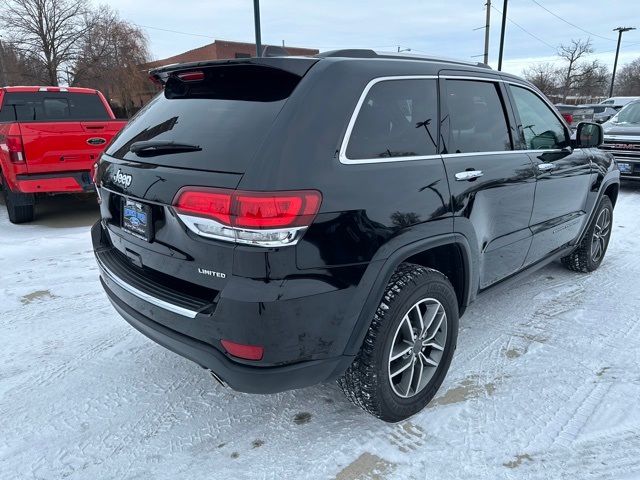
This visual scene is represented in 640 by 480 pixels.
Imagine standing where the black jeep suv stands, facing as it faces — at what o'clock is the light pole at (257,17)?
The light pole is roughly at 10 o'clock from the black jeep suv.

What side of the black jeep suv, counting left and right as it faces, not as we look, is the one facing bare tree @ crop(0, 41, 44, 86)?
left

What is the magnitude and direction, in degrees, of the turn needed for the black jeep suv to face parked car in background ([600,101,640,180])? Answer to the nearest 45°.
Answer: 0° — it already faces it

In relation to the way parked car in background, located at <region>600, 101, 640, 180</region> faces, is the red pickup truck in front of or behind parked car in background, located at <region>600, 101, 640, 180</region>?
in front

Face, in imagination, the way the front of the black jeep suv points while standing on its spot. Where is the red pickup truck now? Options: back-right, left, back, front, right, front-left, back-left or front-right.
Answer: left

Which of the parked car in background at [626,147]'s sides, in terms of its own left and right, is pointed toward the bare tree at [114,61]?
right

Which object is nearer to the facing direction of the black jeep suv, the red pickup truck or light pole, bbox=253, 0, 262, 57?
the light pole

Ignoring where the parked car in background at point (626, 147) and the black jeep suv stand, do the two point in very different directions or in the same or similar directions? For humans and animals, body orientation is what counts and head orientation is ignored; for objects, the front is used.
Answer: very different directions

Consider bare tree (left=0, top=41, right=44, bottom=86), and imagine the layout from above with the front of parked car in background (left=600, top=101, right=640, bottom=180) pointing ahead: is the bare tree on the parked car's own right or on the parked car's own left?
on the parked car's own right

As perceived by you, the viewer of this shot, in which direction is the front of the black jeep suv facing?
facing away from the viewer and to the right of the viewer

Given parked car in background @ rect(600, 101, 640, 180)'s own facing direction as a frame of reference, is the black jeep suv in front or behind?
in front

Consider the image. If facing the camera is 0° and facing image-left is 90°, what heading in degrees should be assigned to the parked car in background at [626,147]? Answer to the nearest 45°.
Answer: approximately 45°
